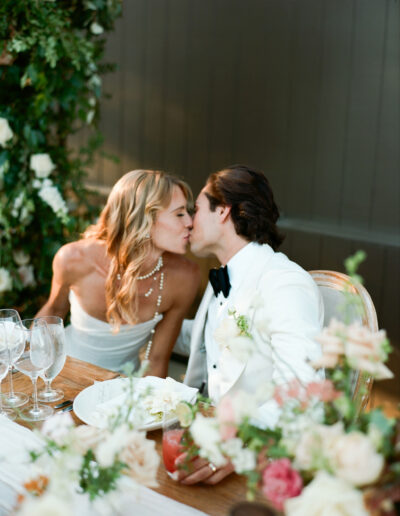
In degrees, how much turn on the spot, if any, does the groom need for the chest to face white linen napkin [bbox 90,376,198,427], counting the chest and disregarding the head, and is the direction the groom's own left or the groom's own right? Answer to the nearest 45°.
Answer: approximately 45° to the groom's own left

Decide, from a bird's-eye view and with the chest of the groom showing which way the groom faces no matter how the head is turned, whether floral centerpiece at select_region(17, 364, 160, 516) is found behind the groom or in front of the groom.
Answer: in front

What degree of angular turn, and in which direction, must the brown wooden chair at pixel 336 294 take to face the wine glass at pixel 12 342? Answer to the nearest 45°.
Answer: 0° — it already faces it

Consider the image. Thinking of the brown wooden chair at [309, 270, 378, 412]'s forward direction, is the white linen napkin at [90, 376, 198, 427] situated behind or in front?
in front

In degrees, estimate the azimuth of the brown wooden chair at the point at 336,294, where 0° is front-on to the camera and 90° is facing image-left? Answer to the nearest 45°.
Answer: approximately 45°

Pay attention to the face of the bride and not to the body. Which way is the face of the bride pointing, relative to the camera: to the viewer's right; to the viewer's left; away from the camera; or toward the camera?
to the viewer's right

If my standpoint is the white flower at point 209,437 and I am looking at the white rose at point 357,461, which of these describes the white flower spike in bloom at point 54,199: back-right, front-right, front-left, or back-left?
back-left

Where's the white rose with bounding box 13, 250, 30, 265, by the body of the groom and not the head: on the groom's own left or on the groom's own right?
on the groom's own right

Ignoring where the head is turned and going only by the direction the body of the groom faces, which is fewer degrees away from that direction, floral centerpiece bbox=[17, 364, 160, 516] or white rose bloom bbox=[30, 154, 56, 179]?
the floral centerpiece

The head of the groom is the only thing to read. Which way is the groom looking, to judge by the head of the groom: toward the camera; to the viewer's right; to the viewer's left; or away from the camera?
to the viewer's left

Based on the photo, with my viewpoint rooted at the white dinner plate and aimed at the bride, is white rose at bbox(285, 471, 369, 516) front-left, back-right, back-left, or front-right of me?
back-right

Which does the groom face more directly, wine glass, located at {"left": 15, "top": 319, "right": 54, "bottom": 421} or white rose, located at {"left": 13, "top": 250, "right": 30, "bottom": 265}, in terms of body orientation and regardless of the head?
the wine glass

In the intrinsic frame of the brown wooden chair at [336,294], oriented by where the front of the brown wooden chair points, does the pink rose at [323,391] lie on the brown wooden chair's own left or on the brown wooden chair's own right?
on the brown wooden chair's own left

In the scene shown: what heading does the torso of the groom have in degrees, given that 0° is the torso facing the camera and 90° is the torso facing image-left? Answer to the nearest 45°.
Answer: approximately 45°
